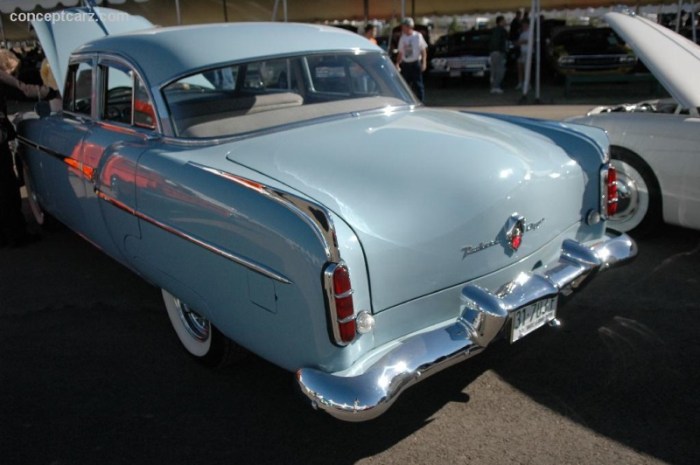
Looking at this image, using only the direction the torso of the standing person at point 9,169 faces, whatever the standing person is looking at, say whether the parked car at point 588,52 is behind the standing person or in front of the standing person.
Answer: in front

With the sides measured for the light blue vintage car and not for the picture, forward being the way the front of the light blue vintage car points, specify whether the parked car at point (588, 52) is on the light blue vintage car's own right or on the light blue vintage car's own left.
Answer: on the light blue vintage car's own right

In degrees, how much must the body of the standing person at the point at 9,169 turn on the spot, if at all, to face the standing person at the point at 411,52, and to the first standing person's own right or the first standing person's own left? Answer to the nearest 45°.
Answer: approximately 45° to the first standing person's own left

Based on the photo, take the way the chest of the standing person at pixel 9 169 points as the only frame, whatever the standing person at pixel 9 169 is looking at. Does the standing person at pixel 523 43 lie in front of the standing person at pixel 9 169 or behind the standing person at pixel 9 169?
in front

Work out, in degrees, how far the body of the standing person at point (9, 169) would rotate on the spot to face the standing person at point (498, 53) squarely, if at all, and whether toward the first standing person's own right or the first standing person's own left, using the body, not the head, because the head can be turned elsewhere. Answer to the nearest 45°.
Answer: approximately 45° to the first standing person's own left

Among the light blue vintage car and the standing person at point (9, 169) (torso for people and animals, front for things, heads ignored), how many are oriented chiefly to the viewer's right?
1

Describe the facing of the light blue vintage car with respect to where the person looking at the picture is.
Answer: facing away from the viewer and to the left of the viewer

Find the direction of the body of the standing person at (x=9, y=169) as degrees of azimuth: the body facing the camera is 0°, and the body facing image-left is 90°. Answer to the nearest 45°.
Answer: approximately 270°

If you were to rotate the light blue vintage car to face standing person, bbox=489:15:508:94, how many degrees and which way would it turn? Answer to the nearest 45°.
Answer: approximately 45° to its right

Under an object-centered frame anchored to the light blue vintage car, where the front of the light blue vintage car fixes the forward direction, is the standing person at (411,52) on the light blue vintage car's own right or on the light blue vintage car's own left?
on the light blue vintage car's own right

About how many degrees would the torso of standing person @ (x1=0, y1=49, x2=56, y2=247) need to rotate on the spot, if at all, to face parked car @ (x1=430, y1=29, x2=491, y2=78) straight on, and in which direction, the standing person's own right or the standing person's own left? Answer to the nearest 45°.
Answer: approximately 45° to the standing person's own left

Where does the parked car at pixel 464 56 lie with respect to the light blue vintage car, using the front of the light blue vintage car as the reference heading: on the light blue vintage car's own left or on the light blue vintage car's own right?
on the light blue vintage car's own right
